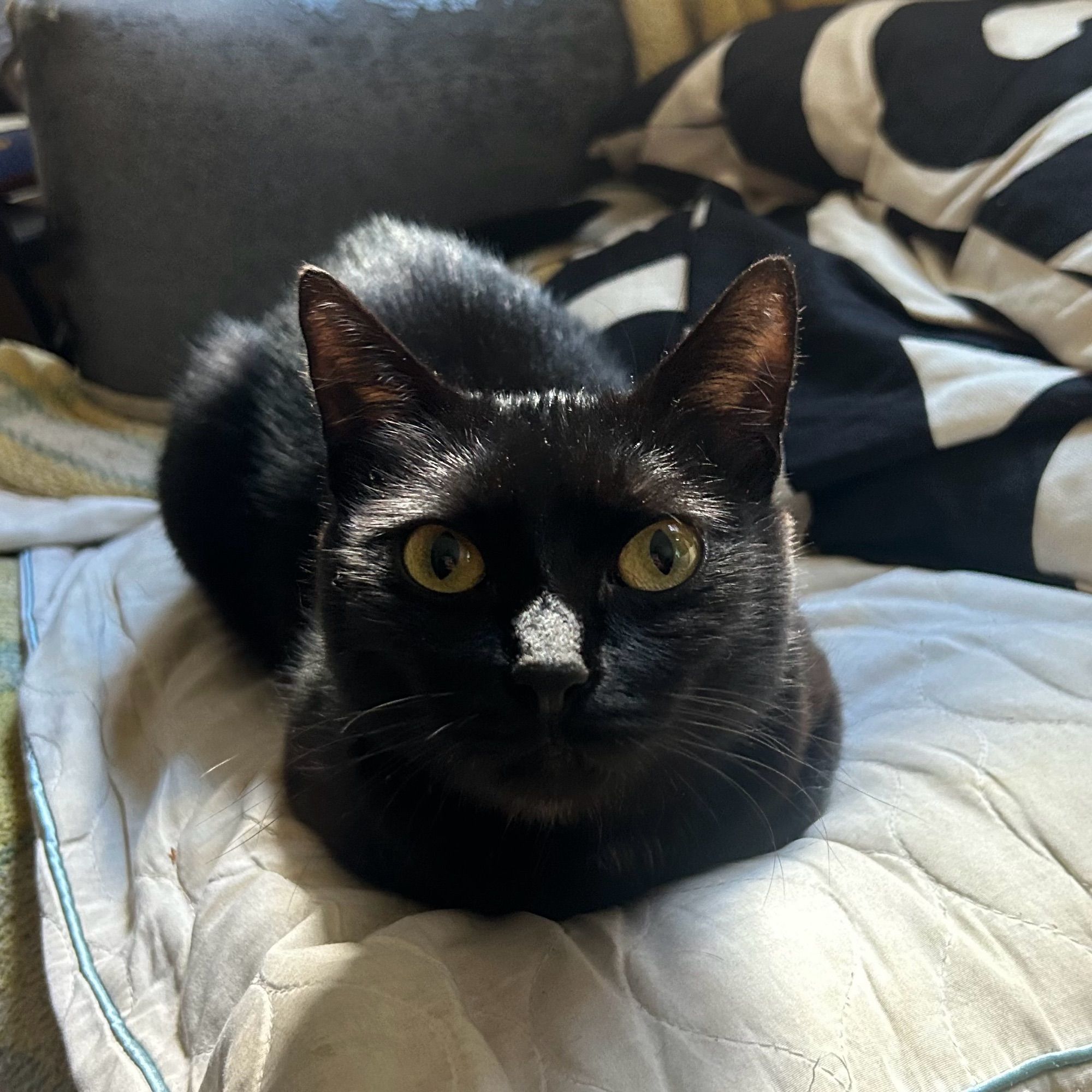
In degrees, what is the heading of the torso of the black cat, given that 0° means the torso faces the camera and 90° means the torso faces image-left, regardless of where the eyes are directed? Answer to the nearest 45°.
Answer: approximately 0°

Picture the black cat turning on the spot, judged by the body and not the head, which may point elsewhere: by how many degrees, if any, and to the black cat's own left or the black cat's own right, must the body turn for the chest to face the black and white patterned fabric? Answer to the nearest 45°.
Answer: approximately 135° to the black cat's own left

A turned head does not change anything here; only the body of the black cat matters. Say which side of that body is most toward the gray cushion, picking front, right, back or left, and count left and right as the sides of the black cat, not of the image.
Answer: back
